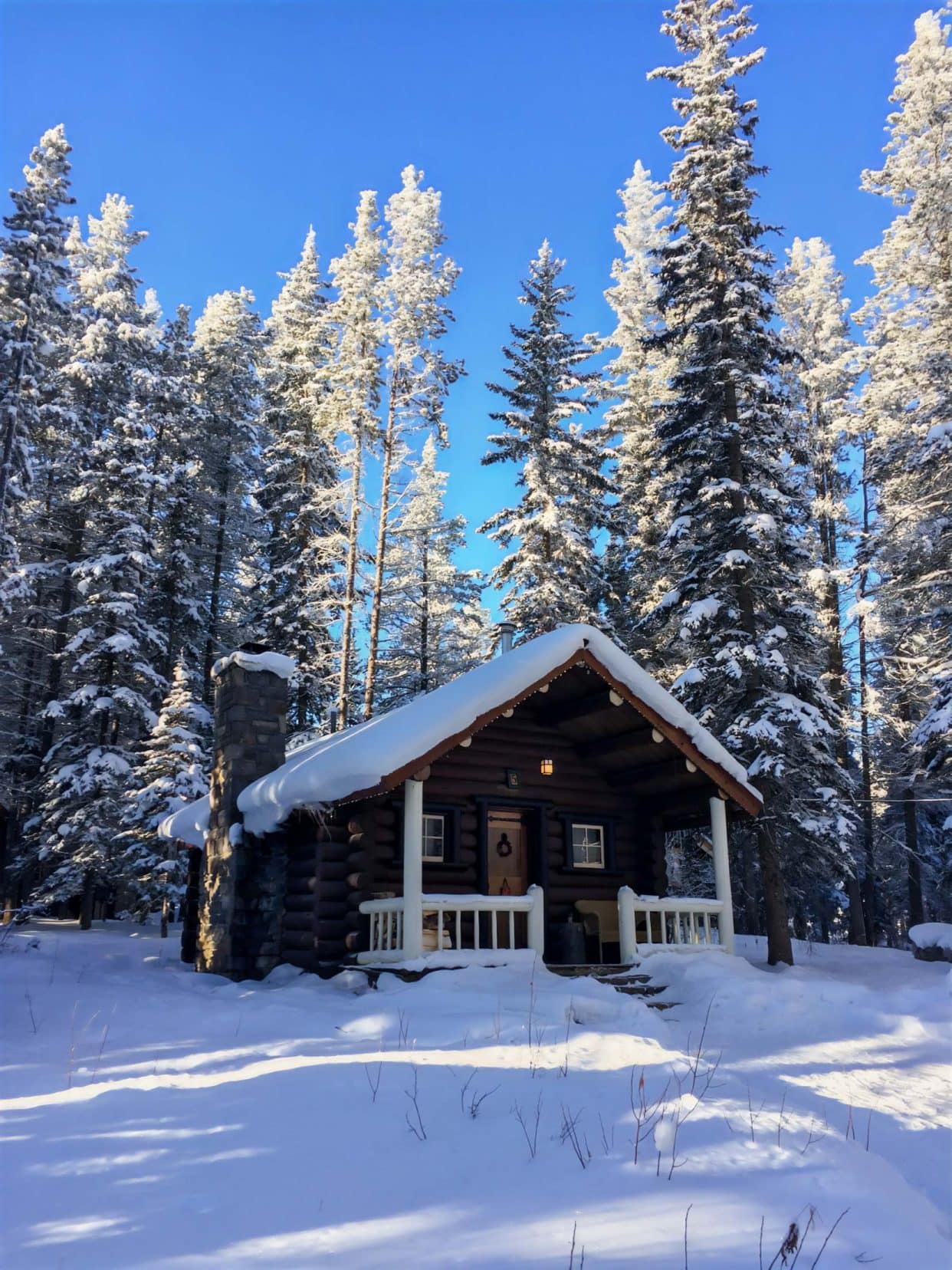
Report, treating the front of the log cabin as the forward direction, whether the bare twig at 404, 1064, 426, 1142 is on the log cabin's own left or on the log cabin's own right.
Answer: on the log cabin's own right

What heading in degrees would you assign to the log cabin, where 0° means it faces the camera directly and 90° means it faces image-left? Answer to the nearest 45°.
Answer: approximately 315°

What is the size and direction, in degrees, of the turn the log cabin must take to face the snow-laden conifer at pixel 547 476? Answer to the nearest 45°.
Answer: approximately 135° to its left

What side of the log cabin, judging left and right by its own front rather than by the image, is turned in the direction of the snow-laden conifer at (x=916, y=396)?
left

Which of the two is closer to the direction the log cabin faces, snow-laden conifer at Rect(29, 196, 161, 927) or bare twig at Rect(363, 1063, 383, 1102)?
the bare twig

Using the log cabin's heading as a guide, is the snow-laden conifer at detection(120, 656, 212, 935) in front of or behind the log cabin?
behind

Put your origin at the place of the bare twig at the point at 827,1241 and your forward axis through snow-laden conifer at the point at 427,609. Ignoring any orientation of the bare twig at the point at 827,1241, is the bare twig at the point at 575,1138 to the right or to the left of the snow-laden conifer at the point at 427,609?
left

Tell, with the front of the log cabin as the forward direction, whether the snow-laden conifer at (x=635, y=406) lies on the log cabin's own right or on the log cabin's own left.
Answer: on the log cabin's own left
